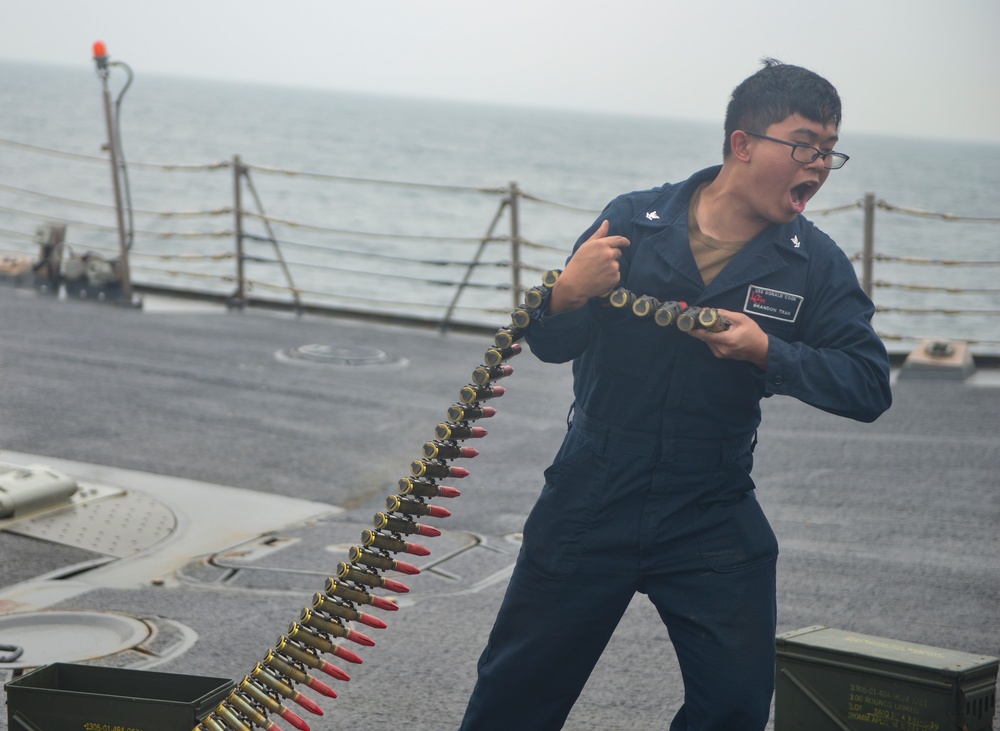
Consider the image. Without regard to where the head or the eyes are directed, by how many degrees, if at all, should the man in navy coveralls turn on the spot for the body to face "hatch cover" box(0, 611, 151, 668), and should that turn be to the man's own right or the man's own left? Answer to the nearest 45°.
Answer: approximately 135° to the man's own right

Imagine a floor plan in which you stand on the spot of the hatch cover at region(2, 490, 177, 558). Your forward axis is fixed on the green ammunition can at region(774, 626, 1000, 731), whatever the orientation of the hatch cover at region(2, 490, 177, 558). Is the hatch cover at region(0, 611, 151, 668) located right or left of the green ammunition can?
right

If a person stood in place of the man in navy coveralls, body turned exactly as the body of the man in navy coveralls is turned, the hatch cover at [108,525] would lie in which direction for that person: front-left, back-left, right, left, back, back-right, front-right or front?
back-right

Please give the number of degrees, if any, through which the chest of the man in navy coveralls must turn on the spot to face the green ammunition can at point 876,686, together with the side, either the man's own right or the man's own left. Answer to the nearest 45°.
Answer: approximately 135° to the man's own left

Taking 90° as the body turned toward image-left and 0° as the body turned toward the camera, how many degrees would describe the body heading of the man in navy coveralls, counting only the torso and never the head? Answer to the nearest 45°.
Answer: approximately 0°
